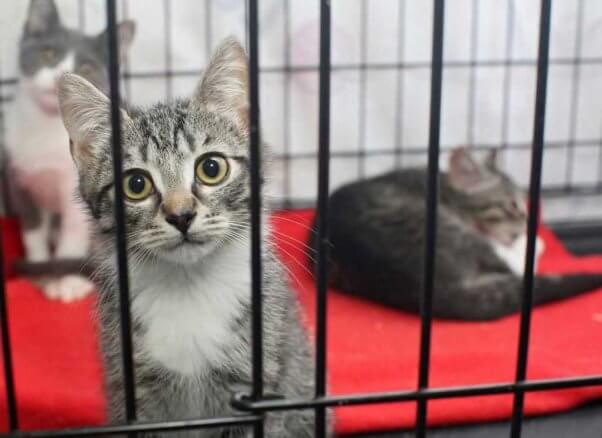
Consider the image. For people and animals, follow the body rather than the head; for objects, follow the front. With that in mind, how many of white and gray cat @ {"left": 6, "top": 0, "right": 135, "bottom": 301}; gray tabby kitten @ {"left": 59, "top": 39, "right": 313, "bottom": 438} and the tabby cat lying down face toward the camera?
2

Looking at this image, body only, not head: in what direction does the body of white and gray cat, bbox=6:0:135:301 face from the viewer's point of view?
toward the camera

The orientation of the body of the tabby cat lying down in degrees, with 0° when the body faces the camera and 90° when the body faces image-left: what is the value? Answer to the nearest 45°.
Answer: approximately 270°

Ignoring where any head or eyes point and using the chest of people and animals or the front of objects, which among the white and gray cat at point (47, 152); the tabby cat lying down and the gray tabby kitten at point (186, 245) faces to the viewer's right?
the tabby cat lying down

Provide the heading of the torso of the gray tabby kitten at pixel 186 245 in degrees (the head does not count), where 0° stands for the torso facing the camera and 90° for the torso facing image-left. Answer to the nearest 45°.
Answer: approximately 0°

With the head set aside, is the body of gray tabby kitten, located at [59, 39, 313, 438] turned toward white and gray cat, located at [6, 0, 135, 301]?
no

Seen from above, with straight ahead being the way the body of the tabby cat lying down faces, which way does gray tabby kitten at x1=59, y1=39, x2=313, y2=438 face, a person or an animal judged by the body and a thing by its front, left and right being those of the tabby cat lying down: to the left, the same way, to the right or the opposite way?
to the right

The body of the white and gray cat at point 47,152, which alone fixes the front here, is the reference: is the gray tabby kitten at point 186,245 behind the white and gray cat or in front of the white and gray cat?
in front

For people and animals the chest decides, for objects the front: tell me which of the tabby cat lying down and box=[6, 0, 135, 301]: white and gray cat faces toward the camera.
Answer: the white and gray cat

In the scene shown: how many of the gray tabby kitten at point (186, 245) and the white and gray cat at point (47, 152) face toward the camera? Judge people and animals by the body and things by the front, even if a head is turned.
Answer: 2

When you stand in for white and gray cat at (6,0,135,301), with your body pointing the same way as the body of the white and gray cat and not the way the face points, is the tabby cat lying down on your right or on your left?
on your left
